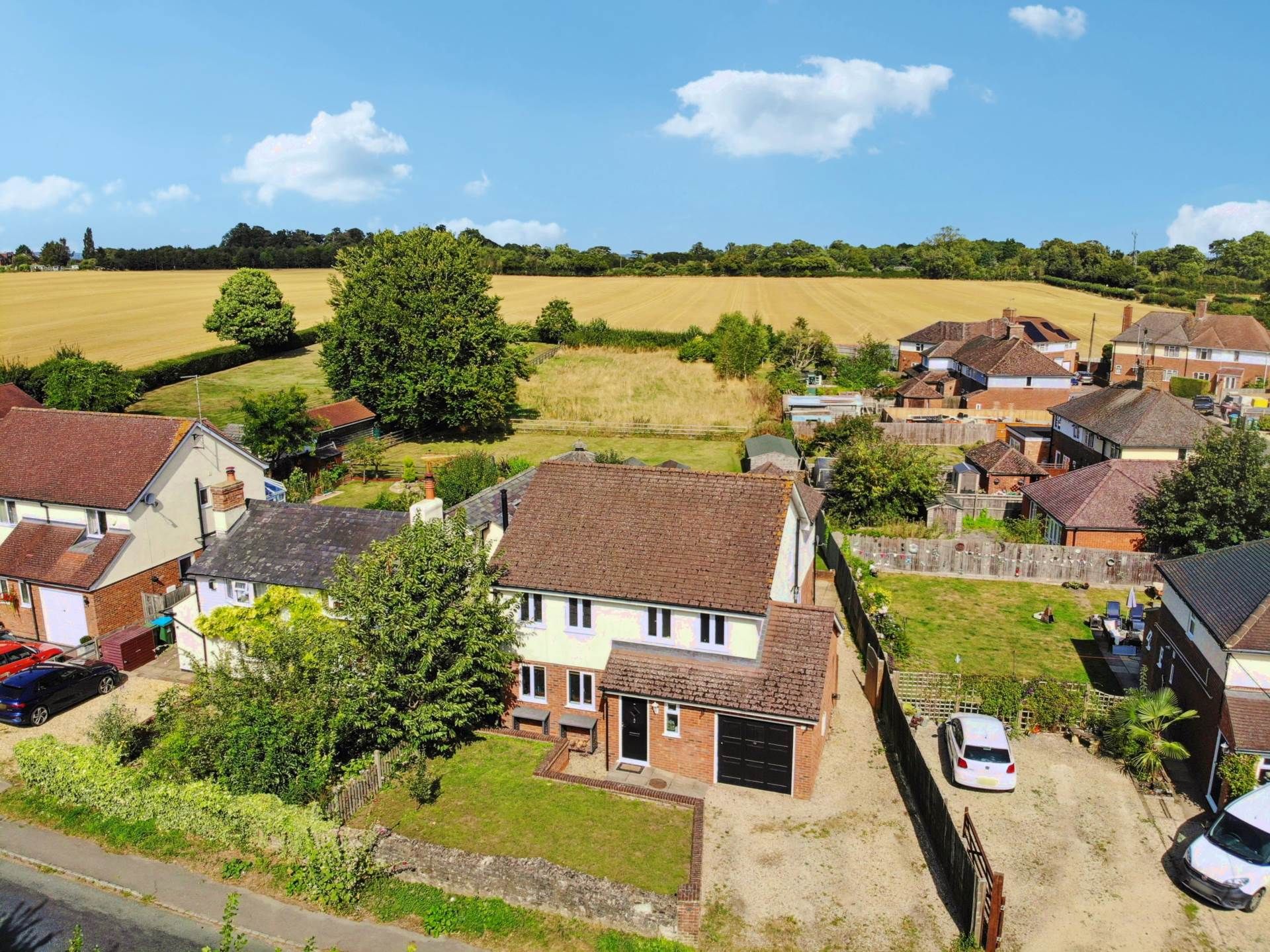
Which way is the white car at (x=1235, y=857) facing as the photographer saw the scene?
facing the viewer and to the left of the viewer

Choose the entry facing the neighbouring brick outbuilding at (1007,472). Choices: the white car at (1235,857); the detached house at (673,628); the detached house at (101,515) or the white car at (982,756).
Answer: the white car at (982,756)

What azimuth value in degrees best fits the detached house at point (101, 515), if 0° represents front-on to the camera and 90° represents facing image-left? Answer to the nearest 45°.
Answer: approximately 45°

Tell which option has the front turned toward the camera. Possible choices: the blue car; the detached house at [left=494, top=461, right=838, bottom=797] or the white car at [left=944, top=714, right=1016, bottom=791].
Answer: the detached house

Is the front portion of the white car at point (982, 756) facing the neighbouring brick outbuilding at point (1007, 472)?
yes

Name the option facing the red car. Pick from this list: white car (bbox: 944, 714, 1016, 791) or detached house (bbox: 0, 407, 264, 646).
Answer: the detached house

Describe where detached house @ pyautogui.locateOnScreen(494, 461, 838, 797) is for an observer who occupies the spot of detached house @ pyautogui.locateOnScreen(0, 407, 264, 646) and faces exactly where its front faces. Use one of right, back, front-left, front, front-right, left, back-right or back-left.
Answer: left

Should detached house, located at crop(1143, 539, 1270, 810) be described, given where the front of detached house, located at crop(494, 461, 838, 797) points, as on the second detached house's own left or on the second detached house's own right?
on the second detached house's own left

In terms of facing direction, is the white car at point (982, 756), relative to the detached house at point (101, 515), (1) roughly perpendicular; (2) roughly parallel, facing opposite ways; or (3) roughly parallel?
roughly parallel, facing opposite ways

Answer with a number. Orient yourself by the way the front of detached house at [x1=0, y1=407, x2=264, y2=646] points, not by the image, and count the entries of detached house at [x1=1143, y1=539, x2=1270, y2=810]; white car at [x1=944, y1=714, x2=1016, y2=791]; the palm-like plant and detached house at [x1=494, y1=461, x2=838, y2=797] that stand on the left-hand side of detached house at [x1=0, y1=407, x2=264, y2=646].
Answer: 4

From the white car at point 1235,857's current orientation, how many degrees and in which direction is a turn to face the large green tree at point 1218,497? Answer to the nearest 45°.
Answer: approximately 135° to its right

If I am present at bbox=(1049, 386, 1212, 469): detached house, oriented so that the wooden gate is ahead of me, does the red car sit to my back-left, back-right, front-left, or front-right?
front-right

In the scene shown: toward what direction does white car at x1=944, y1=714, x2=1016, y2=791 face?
away from the camera

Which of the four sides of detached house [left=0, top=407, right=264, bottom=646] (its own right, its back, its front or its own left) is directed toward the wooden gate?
left

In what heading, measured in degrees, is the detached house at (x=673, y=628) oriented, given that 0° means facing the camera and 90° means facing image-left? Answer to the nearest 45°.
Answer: approximately 0°

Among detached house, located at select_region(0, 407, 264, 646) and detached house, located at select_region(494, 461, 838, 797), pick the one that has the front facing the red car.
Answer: detached house, located at select_region(0, 407, 264, 646)
